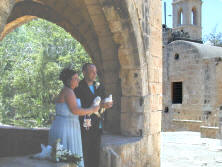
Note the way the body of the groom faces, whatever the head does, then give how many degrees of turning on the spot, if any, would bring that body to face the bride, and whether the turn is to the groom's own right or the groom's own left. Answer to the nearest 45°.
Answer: approximately 90° to the groom's own right

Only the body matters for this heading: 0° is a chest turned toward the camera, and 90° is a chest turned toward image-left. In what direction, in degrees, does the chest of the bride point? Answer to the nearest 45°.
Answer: approximately 270°

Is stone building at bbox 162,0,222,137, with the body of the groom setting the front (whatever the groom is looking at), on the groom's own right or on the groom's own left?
on the groom's own left
